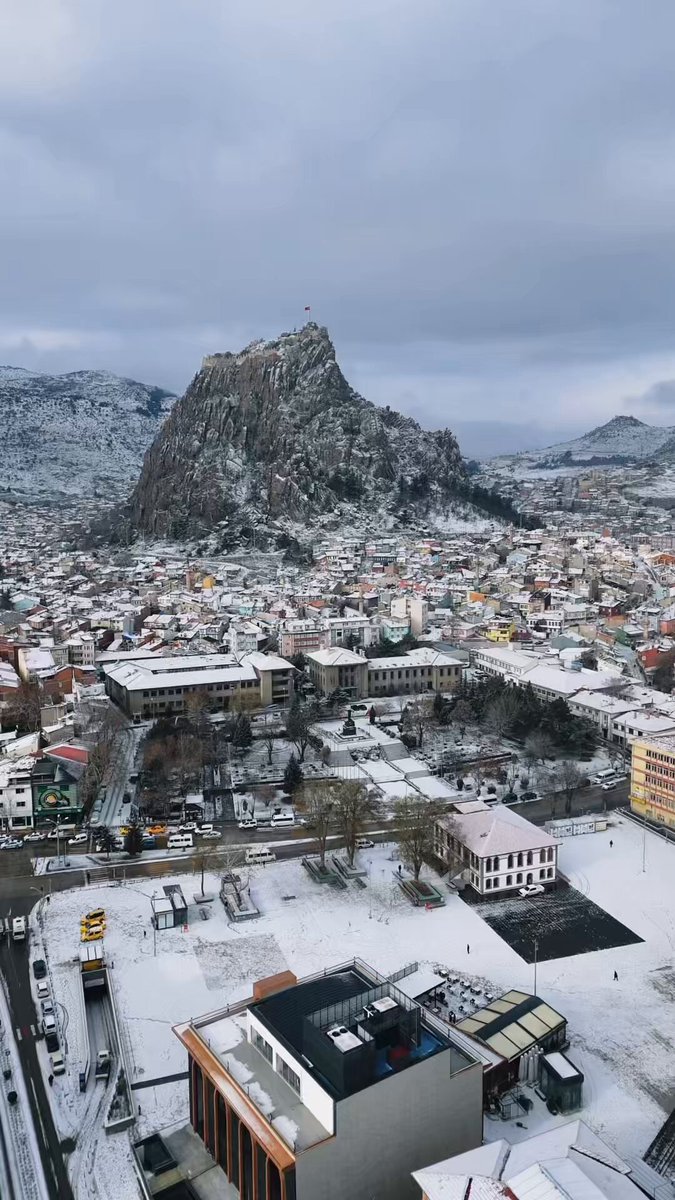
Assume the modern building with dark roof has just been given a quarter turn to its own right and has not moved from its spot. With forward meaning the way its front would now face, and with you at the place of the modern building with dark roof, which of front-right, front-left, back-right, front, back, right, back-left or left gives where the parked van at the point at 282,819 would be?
front-right

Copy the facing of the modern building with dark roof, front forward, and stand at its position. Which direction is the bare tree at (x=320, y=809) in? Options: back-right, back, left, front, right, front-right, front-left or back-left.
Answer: back-right

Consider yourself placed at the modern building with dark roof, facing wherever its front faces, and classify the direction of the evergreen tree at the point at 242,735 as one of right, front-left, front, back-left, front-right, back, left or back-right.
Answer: back-right

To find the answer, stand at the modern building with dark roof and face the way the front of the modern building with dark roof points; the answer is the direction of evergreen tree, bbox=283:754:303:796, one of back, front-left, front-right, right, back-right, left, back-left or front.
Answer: back-right

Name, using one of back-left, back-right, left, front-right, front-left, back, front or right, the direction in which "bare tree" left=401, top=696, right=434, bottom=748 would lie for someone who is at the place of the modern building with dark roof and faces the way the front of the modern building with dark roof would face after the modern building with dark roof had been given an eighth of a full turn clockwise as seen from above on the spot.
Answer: right

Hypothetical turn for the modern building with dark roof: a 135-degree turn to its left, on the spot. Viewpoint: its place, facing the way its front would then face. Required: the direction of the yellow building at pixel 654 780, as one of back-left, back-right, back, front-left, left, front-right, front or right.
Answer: front-left

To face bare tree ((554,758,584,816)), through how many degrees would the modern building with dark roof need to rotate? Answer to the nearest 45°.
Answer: approximately 180°

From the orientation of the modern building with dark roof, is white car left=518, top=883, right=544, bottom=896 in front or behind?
behind

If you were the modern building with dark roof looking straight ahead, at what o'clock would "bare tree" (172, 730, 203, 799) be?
The bare tree is roughly at 4 o'clock from the modern building with dark roof.

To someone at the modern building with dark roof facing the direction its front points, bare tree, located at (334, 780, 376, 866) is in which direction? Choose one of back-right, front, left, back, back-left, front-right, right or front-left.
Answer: back-right

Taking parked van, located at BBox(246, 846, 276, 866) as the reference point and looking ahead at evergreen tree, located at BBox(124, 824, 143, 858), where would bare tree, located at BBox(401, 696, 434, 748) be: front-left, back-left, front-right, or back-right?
back-right

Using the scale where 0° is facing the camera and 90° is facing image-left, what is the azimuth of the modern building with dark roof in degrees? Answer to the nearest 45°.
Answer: approximately 45°
